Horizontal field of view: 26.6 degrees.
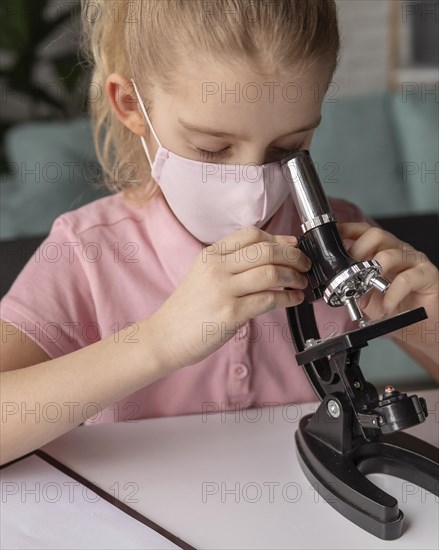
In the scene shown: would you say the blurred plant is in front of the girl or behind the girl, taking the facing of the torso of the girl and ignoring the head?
behind

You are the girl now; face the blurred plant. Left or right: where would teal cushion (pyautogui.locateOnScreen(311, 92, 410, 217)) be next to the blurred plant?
right

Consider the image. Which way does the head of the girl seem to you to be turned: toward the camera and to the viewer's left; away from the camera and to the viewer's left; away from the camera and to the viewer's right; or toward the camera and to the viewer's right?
toward the camera and to the viewer's right

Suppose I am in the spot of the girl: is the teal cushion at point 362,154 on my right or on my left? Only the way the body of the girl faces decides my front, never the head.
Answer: on my left

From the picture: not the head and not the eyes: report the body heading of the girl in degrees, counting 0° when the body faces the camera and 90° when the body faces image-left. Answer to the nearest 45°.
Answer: approximately 315°
